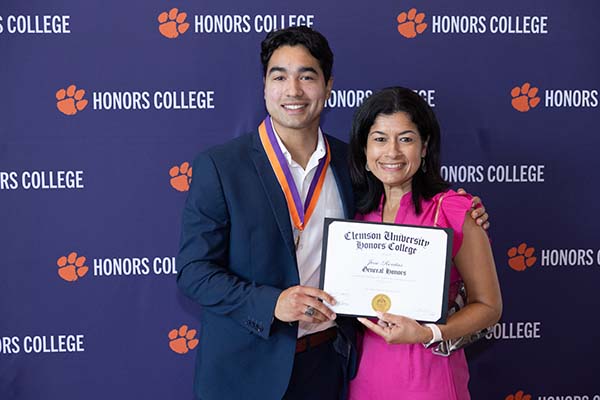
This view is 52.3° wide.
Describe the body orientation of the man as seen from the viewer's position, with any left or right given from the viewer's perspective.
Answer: facing the viewer and to the right of the viewer
